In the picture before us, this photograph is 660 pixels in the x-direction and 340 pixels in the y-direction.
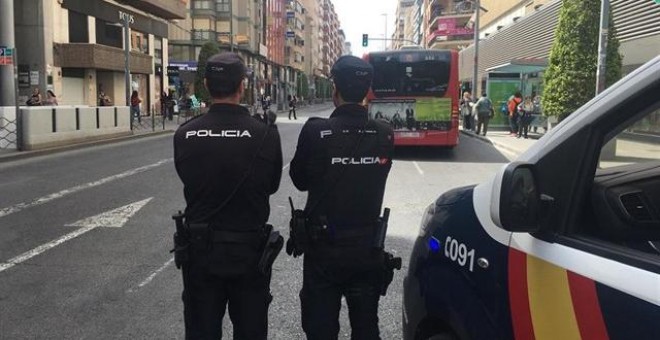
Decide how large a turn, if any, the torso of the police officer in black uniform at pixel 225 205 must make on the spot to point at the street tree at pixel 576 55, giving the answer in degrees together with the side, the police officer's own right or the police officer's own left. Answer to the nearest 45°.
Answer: approximately 45° to the police officer's own right

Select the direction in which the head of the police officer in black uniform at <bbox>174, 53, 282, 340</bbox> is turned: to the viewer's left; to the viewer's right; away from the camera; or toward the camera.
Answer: away from the camera

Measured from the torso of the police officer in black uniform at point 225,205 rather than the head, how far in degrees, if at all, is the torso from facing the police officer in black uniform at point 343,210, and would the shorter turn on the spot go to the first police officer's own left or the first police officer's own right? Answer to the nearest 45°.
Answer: approximately 90° to the first police officer's own right

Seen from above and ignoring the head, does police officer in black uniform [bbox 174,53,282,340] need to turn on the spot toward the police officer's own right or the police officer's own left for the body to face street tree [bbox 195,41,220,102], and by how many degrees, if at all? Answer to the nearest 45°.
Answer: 0° — they already face it

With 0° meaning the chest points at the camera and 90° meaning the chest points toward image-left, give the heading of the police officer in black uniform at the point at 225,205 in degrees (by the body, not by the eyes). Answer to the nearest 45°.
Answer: approximately 180°

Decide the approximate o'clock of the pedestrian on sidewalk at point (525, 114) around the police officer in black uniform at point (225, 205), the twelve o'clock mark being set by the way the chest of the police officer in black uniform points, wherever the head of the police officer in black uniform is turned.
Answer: The pedestrian on sidewalk is roughly at 1 o'clock from the police officer in black uniform.
